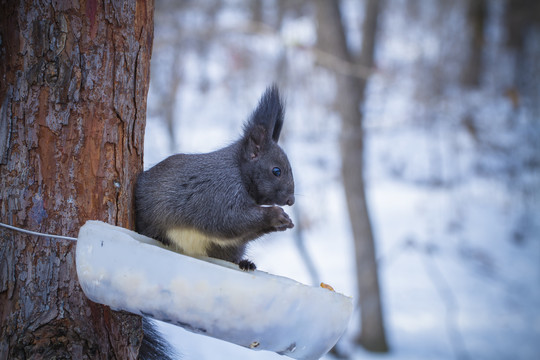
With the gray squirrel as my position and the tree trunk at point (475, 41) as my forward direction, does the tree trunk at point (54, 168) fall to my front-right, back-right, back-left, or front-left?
back-left

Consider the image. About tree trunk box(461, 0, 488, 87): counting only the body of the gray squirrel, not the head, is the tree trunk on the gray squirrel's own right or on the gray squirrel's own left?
on the gray squirrel's own left

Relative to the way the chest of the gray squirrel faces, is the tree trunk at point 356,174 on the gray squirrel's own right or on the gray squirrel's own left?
on the gray squirrel's own left

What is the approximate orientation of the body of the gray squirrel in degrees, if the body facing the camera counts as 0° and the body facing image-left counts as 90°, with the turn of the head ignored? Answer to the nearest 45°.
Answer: approximately 270°
